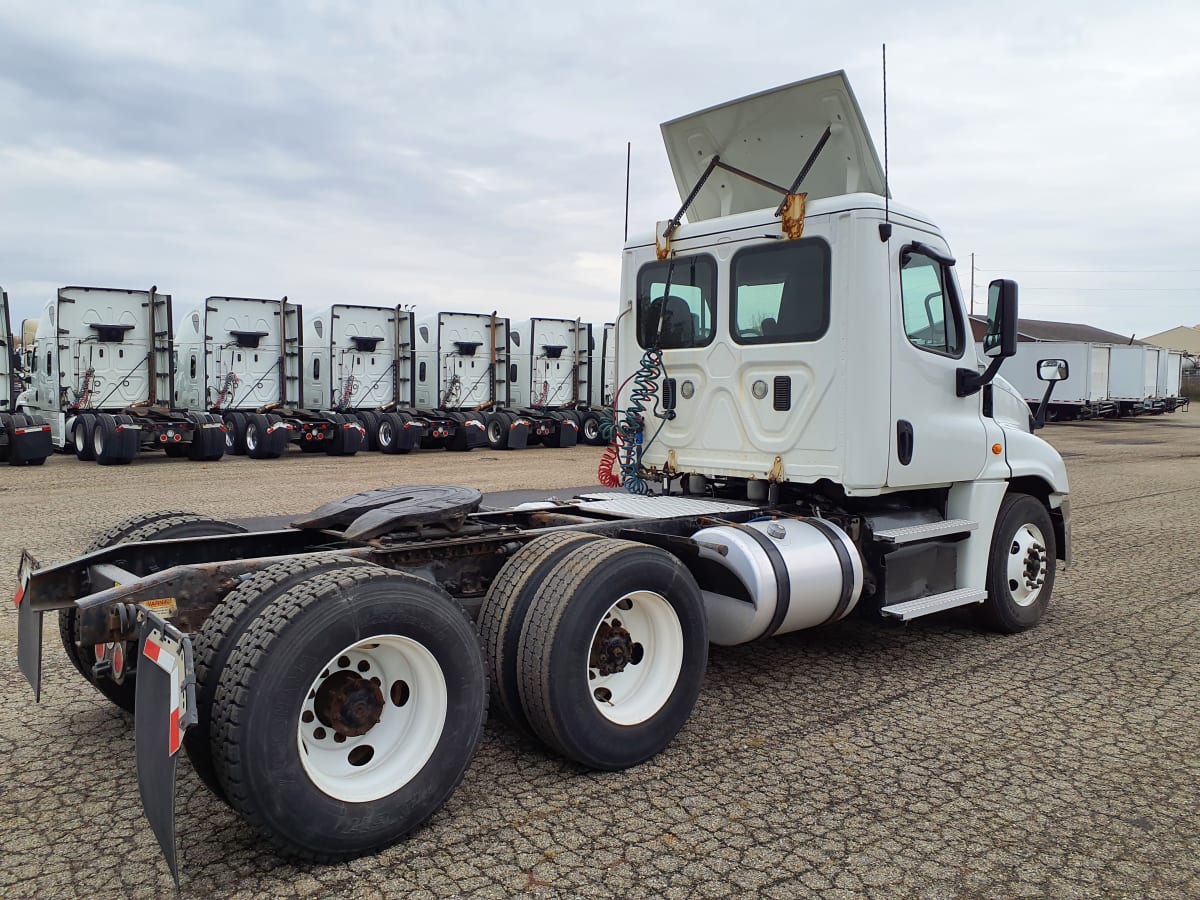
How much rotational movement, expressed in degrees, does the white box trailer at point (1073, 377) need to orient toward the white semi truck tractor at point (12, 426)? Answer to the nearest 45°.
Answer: approximately 90° to its left

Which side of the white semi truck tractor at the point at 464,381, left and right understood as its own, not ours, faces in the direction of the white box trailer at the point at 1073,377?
right

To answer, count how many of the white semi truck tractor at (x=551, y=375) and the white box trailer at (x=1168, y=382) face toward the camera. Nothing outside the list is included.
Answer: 0

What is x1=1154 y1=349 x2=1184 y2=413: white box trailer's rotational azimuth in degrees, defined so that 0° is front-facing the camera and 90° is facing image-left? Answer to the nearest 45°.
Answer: approximately 135°

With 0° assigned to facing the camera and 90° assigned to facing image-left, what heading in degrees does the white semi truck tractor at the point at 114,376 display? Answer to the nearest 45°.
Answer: approximately 135°

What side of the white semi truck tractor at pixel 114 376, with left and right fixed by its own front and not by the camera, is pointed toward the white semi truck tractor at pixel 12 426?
left

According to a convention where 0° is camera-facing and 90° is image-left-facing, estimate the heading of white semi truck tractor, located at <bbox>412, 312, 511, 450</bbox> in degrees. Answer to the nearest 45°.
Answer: approximately 135°

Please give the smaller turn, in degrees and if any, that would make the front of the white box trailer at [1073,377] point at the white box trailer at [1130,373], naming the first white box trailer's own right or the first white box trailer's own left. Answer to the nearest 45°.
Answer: approximately 90° to the first white box trailer's own right

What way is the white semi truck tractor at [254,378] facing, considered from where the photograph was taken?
facing away from the viewer and to the left of the viewer

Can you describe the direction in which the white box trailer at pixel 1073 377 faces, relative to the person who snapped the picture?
facing away from the viewer and to the left of the viewer

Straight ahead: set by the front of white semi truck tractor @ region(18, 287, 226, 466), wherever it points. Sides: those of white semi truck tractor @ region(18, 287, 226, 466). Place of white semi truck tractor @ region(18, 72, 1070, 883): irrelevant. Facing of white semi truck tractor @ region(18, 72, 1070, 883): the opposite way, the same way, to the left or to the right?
to the right

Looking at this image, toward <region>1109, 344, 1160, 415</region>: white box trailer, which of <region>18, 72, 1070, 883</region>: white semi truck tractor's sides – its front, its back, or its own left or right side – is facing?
front
